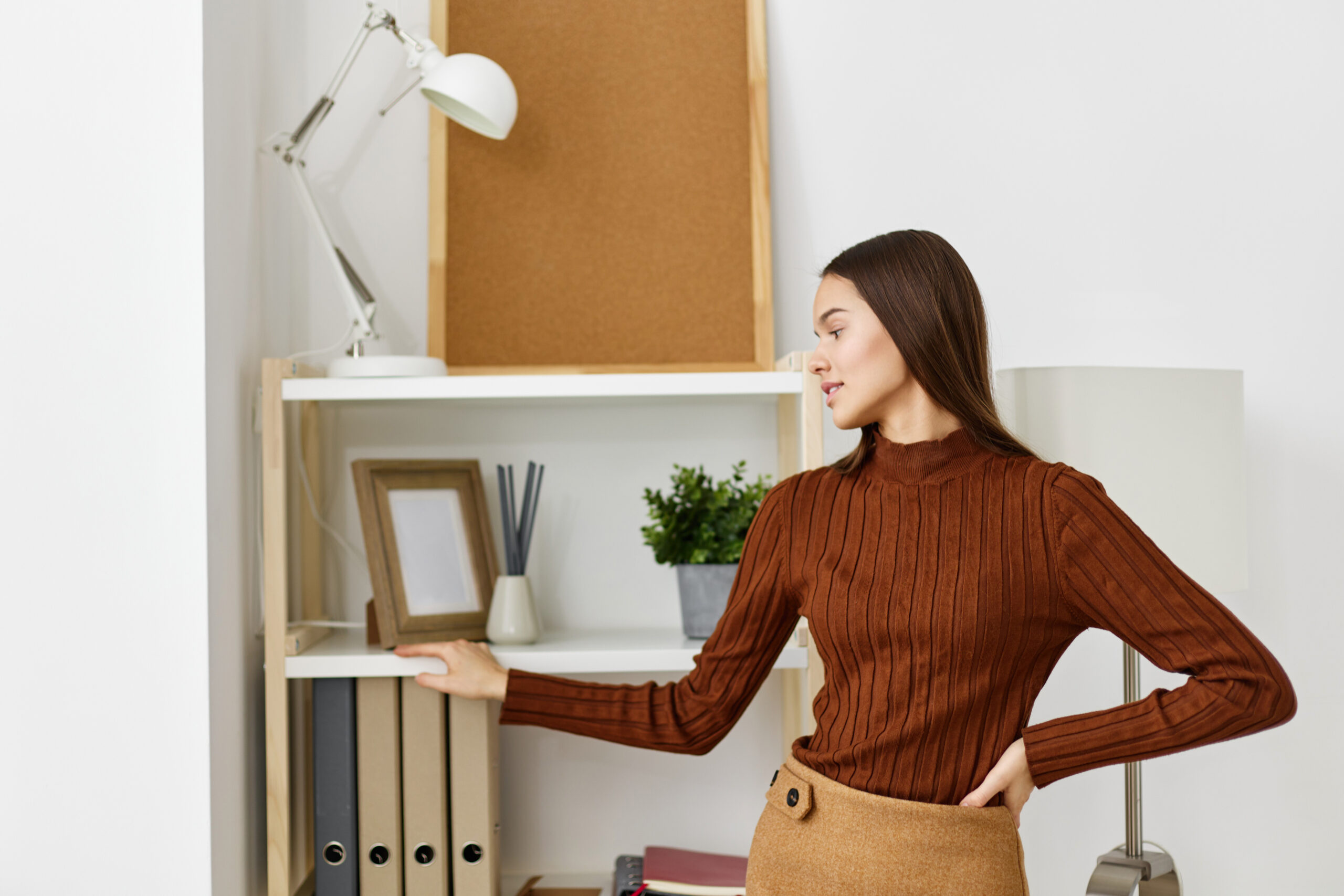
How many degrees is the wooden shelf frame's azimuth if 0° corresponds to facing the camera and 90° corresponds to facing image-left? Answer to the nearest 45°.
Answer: approximately 0°

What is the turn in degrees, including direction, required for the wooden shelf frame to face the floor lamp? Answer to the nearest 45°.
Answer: approximately 90° to its left

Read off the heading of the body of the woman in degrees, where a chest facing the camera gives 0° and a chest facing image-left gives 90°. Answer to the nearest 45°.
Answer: approximately 0°
